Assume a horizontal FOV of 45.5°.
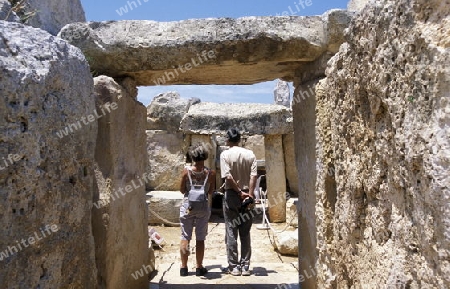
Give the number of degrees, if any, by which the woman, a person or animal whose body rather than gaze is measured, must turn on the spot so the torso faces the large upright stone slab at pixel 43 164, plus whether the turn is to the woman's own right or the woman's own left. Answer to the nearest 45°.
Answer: approximately 180°

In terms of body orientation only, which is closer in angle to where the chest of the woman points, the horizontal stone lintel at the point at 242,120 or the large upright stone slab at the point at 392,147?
the horizontal stone lintel

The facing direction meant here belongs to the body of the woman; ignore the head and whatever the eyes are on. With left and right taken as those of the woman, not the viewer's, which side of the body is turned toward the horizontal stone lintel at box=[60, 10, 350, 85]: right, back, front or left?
back

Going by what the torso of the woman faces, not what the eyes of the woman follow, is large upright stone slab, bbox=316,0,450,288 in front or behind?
behind

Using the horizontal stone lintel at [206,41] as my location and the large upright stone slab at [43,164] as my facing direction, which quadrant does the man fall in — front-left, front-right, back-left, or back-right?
back-right

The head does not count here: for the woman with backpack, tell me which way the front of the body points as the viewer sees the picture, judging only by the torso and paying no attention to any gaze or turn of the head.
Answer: away from the camera
